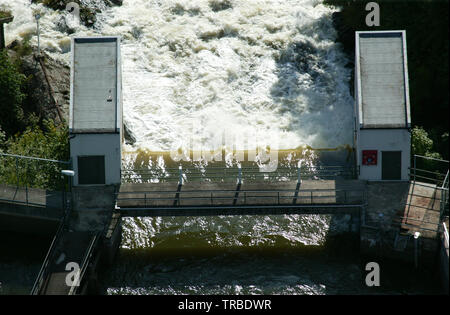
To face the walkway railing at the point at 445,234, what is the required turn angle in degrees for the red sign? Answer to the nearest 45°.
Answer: approximately 45° to its left

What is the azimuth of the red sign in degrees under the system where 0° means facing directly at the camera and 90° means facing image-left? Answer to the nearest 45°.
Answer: approximately 0°
